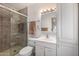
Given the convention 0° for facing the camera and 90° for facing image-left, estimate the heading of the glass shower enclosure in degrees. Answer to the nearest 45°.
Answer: approximately 315°

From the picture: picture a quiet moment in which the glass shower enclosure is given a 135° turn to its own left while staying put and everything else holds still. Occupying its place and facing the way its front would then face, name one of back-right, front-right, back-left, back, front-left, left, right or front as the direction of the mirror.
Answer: right
